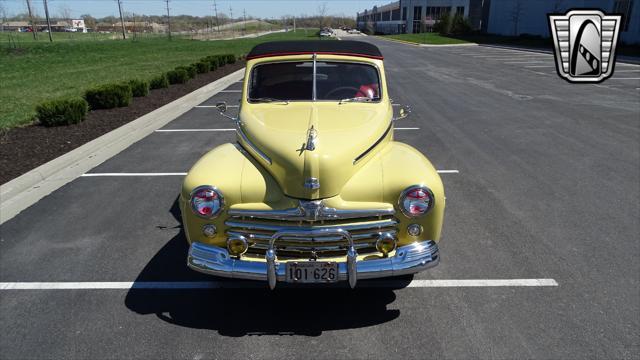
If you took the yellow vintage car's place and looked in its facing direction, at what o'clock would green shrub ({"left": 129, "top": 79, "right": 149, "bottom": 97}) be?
The green shrub is roughly at 5 o'clock from the yellow vintage car.

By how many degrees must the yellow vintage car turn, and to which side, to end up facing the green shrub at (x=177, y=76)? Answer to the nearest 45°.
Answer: approximately 180°

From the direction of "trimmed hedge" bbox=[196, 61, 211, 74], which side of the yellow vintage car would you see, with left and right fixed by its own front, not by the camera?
back

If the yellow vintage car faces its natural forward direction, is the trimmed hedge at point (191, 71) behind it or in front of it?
behind

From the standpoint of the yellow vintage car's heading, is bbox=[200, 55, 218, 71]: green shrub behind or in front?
behind

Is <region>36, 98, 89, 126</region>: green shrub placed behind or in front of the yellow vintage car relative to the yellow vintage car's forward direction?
behind

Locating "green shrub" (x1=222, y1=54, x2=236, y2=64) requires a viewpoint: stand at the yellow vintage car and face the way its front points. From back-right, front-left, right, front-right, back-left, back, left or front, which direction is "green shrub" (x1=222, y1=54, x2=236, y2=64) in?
back

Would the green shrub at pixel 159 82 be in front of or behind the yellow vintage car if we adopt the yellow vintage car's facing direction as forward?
behind

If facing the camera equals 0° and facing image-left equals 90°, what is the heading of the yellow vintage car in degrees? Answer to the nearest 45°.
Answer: approximately 0°
